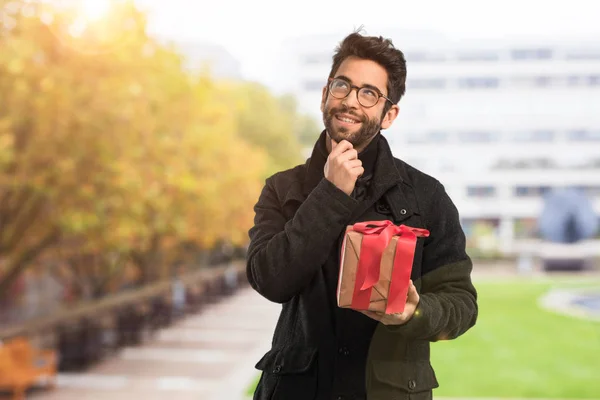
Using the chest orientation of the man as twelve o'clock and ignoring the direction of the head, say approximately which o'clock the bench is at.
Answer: The bench is roughly at 5 o'clock from the man.

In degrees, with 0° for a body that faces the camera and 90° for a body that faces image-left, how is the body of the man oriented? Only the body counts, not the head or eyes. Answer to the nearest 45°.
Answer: approximately 0°
